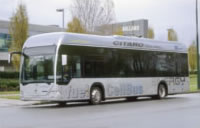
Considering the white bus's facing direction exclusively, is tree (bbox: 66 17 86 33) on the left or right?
on its right

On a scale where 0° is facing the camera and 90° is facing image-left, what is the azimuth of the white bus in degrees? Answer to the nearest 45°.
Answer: approximately 45°

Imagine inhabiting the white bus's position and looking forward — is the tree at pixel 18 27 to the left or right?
on its right

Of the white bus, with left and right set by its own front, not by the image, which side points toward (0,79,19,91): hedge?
right

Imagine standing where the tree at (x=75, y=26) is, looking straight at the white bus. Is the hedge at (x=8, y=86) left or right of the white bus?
right

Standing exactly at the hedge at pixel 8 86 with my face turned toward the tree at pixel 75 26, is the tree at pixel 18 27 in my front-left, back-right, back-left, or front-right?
front-left
